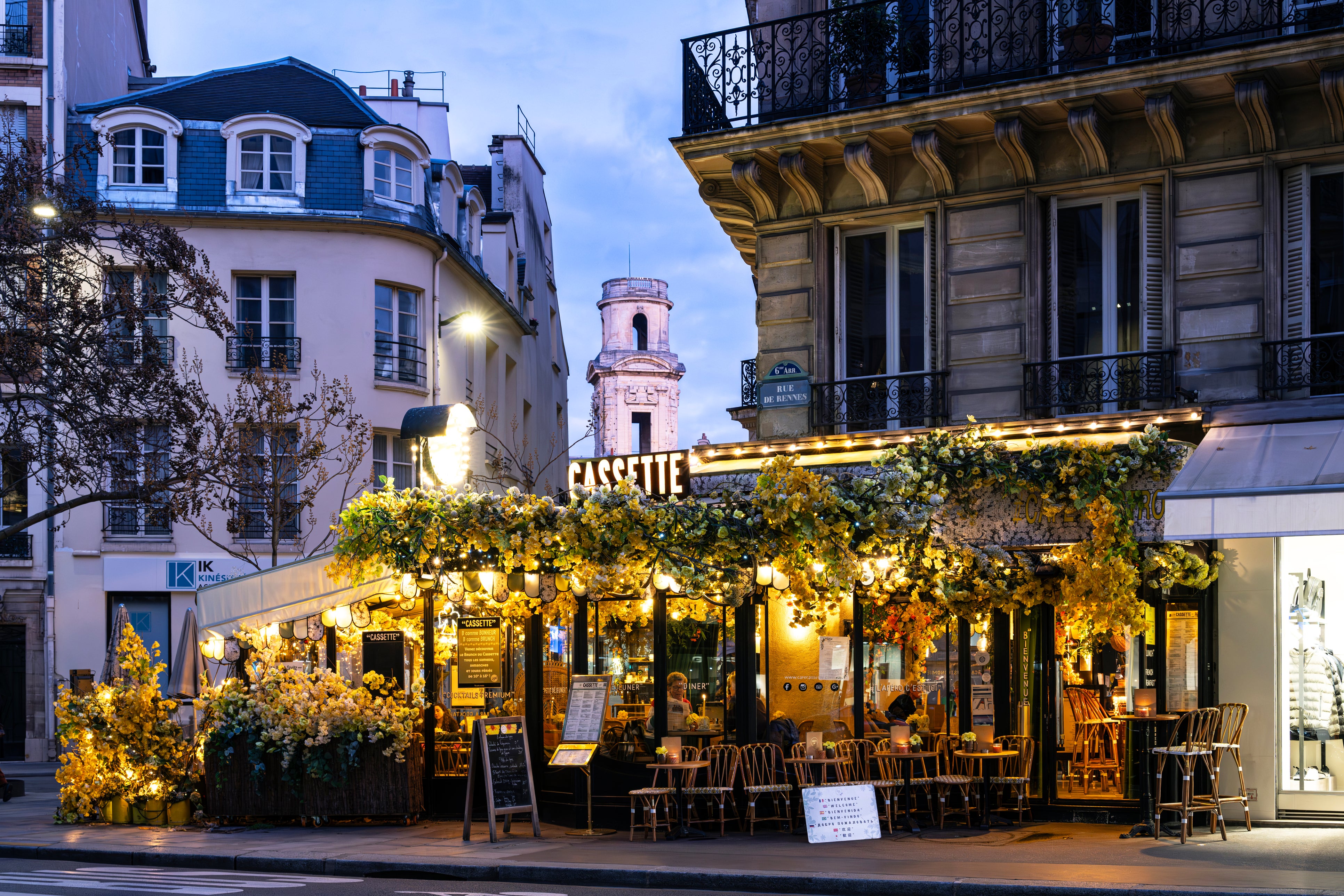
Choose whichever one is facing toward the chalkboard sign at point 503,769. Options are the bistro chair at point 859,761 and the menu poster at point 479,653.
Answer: the menu poster

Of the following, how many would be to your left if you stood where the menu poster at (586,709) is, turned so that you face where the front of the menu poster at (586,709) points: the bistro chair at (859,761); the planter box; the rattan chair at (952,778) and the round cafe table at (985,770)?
3

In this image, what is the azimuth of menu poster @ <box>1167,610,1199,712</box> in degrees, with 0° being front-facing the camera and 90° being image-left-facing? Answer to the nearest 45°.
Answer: approximately 0°

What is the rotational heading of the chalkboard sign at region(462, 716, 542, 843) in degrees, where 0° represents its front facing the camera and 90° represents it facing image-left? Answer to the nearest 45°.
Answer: approximately 315°

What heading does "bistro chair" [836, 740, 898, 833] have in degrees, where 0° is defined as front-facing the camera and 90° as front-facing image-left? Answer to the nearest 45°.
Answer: approximately 315°

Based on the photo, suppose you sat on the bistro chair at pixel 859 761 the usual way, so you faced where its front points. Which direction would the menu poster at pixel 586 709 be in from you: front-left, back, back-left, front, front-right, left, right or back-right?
back-right

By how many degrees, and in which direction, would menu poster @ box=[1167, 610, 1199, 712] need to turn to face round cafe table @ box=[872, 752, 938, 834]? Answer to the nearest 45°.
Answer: approximately 90° to its right
